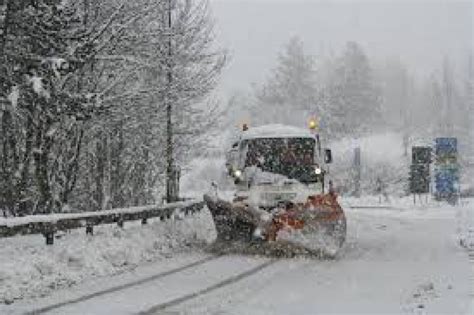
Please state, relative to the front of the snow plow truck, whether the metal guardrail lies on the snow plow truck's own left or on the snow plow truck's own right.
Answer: on the snow plow truck's own right

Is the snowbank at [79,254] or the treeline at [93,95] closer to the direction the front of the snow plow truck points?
the snowbank

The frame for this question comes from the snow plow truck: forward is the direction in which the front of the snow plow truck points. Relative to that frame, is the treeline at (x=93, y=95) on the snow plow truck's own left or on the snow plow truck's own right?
on the snow plow truck's own right

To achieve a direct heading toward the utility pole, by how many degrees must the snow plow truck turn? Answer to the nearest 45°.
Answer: approximately 135° to its right

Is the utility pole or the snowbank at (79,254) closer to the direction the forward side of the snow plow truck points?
the snowbank

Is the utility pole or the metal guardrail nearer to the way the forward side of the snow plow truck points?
the metal guardrail

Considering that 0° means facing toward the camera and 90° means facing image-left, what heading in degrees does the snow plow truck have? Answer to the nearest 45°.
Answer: approximately 0°

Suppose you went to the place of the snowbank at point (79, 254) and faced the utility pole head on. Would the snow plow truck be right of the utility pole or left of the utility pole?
right

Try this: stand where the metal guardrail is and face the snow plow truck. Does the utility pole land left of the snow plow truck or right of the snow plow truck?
left
